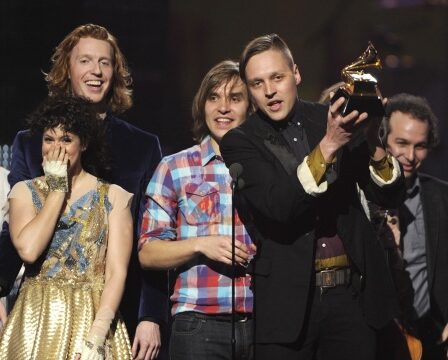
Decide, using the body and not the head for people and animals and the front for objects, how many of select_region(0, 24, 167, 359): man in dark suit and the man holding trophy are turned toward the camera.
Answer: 2

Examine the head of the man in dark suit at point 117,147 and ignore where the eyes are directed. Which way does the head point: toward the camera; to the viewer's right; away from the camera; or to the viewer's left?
toward the camera

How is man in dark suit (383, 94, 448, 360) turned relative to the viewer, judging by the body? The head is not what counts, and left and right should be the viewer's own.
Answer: facing the viewer and to the left of the viewer

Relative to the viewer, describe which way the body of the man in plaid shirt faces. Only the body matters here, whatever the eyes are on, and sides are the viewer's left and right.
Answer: facing the viewer and to the right of the viewer

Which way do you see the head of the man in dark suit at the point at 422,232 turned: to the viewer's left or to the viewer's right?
to the viewer's left

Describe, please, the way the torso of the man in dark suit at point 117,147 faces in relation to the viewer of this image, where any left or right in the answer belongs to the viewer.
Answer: facing the viewer

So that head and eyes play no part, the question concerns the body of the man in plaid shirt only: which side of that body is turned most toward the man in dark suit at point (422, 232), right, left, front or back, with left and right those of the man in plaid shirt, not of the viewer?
left

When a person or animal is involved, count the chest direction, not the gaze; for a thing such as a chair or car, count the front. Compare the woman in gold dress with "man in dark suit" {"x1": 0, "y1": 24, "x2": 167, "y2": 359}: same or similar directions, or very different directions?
same or similar directions

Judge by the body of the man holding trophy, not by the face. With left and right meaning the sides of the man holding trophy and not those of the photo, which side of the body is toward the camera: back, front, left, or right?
front

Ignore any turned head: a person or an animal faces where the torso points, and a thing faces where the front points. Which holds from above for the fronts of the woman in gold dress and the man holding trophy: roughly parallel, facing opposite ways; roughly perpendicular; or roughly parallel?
roughly parallel

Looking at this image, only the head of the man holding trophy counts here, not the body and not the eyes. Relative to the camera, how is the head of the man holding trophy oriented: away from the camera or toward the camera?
toward the camera

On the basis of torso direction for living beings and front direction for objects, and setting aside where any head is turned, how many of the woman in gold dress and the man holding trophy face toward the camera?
2
